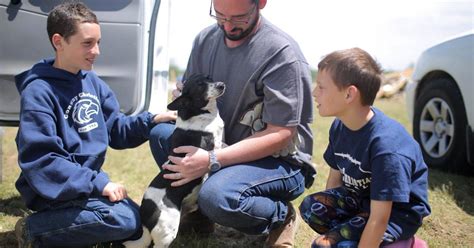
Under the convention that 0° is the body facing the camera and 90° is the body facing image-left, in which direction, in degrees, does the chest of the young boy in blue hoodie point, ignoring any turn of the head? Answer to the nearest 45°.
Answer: approximately 315°

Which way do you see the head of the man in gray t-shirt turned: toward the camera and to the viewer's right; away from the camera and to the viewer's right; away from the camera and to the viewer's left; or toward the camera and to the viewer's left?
toward the camera and to the viewer's left

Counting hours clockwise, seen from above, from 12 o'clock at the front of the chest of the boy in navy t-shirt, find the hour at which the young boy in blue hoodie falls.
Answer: The young boy in blue hoodie is roughly at 1 o'clock from the boy in navy t-shirt.

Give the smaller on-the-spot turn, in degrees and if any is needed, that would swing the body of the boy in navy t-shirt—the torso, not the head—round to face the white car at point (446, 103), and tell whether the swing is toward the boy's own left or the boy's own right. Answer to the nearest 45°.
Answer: approximately 135° to the boy's own right

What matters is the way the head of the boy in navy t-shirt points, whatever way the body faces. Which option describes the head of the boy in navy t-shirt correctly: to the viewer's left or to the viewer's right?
to the viewer's left

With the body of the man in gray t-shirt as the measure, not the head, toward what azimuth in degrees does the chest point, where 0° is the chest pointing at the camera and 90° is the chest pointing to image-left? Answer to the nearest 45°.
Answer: approximately 45°

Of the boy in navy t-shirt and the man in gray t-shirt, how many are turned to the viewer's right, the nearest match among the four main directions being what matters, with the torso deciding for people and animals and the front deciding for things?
0

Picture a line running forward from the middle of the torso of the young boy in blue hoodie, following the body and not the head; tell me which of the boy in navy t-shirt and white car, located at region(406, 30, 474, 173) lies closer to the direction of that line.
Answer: the boy in navy t-shirt
